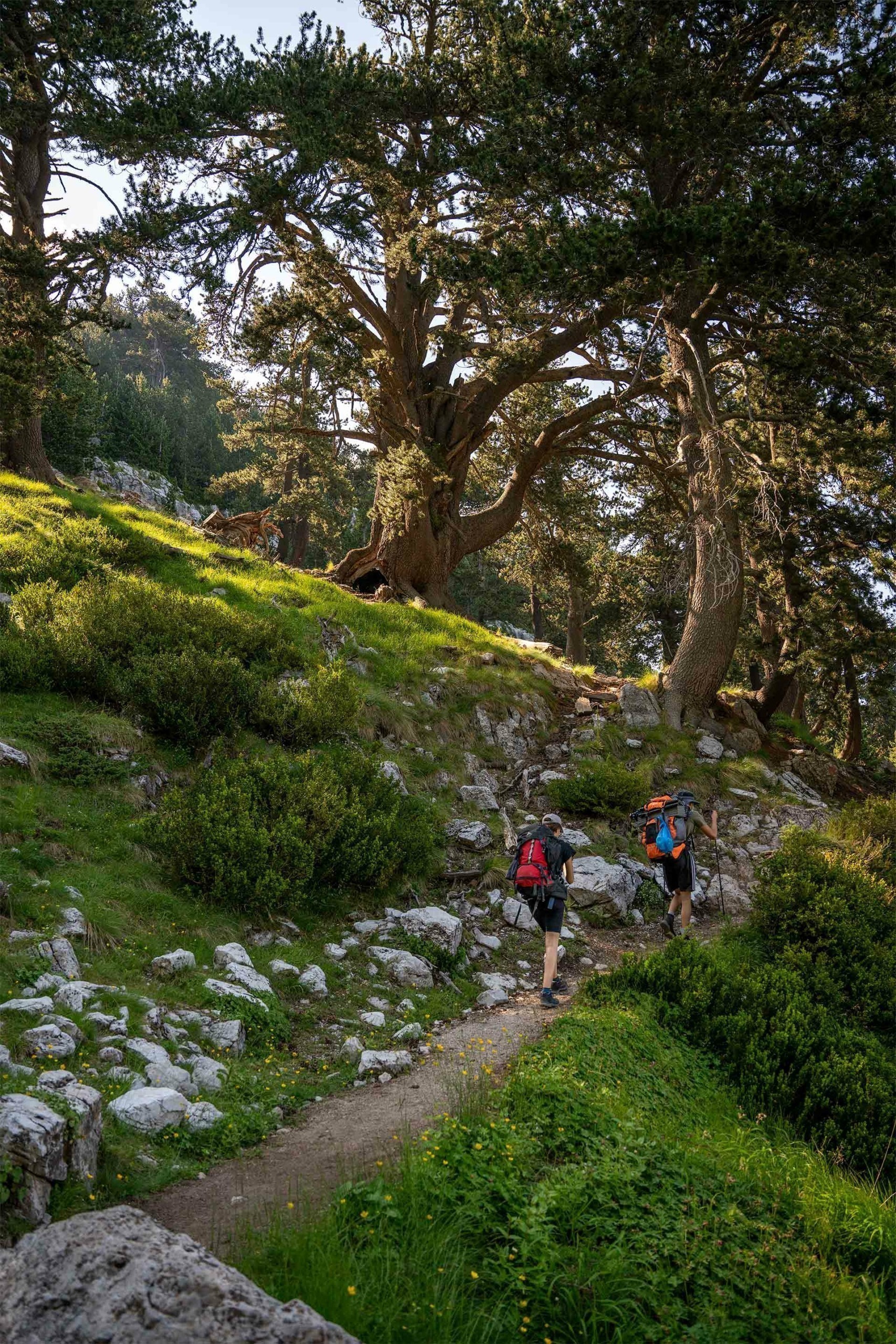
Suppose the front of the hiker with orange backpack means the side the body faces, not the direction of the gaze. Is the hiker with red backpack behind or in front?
behind

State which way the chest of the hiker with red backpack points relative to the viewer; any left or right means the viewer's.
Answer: facing away from the viewer and to the right of the viewer

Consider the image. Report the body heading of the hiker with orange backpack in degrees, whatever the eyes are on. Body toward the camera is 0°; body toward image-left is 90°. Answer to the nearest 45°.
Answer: approximately 225°

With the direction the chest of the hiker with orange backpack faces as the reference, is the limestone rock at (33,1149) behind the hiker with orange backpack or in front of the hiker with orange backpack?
behind
